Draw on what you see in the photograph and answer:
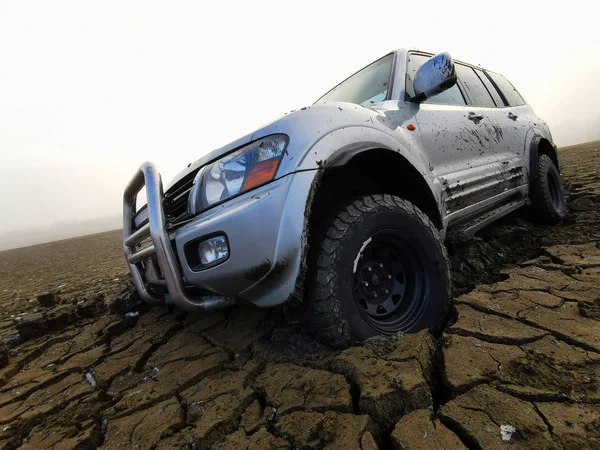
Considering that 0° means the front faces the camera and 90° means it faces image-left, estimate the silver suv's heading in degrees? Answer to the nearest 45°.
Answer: approximately 45°
